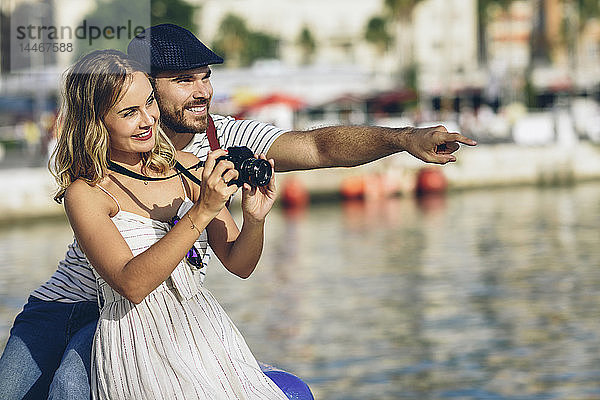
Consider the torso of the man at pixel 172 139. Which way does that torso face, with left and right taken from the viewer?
facing the viewer and to the right of the viewer

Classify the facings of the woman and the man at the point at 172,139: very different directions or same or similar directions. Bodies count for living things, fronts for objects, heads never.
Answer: same or similar directions

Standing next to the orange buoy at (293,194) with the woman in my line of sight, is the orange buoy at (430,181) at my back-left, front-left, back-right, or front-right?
back-left

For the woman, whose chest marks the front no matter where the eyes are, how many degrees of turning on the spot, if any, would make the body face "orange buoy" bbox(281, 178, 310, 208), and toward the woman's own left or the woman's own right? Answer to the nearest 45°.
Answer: approximately 135° to the woman's own left

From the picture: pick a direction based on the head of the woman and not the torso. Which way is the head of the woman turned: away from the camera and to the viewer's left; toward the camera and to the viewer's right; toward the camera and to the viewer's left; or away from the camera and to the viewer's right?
toward the camera and to the viewer's right

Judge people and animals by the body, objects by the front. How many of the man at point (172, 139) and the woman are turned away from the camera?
0

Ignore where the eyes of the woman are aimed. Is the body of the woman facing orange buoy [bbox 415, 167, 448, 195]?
no
